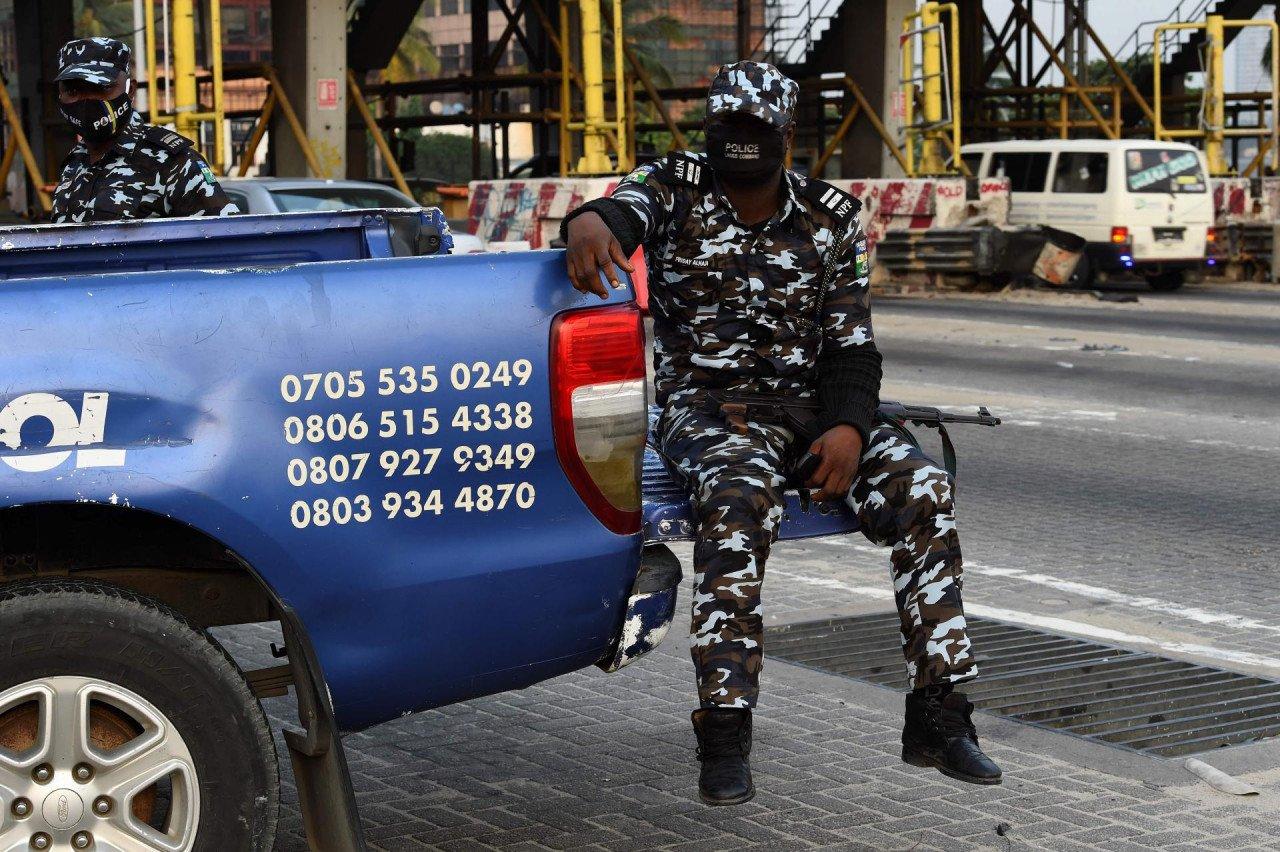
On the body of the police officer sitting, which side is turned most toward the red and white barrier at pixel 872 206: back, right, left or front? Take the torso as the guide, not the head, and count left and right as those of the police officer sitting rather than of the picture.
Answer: back

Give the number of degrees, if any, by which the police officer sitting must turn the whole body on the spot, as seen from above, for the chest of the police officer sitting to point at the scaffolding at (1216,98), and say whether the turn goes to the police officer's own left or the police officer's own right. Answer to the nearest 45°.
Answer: approximately 180°

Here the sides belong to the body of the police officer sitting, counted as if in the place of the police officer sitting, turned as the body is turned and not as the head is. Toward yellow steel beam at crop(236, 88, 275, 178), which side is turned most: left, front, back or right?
back

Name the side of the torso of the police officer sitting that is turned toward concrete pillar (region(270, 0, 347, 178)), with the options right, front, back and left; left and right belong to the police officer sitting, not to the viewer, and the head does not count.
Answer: back

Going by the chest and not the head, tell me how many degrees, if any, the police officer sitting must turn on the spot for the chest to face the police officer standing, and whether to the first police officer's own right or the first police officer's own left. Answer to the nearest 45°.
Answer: approximately 135° to the first police officer's own right

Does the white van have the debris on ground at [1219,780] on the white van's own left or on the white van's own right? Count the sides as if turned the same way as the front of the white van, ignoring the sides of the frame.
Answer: on the white van's own left

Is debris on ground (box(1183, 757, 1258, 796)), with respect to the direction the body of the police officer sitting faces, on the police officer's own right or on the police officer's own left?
on the police officer's own left

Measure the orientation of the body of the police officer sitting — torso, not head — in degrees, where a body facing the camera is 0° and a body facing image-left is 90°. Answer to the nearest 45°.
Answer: approximately 0°
